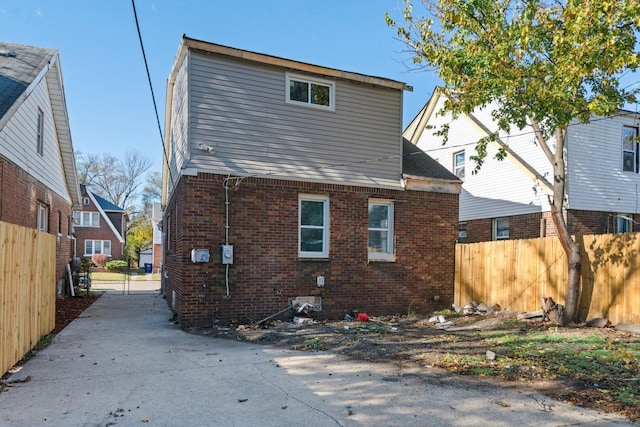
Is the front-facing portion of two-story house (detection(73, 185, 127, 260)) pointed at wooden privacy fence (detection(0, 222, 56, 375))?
yes

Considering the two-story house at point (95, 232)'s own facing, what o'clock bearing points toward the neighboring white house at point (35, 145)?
The neighboring white house is roughly at 12 o'clock from the two-story house.

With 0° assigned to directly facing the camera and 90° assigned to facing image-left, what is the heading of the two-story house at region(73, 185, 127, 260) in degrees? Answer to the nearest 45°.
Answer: approximately 0°

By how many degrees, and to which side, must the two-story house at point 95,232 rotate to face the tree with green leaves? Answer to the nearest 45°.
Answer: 0° — it already faces it

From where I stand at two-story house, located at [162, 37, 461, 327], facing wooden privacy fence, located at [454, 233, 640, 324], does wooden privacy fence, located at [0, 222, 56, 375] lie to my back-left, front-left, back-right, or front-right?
back-right

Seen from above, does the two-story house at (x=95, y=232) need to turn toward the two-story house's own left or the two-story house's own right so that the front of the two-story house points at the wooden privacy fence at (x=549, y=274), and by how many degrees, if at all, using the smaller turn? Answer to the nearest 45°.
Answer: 0° — it already faces it
